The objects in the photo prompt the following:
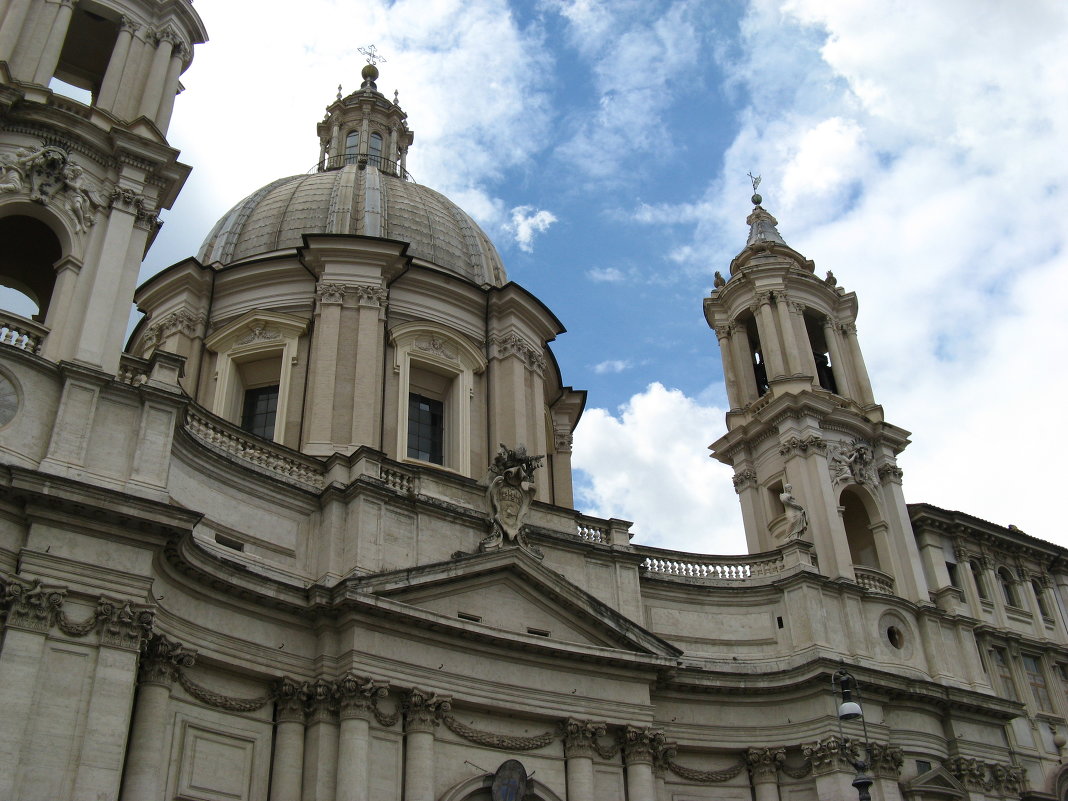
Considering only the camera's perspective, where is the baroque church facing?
facing the viewer and to the right of the viewer
